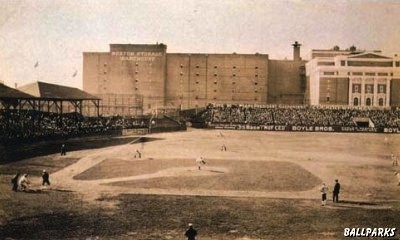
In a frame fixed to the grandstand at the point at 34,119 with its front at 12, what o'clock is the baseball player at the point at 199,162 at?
The baseball player is roughly at 12 o'clock from the grandstand.

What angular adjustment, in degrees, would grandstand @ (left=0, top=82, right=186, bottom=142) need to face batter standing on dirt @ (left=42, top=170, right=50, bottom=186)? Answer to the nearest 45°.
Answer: approximately 45° to its right

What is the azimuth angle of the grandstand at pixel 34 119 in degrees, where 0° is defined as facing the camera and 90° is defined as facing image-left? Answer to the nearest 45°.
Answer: approximately 315°
